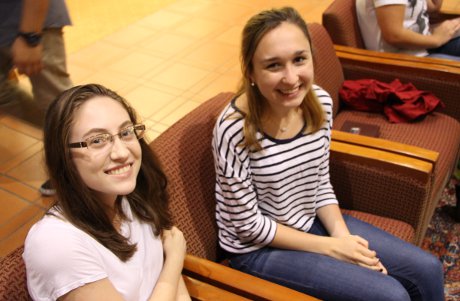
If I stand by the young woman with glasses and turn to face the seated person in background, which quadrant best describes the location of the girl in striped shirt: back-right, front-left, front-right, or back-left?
front-right

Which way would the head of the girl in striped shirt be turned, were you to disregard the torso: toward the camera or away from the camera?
toward the camera

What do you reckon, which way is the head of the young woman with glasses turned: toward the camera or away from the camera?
toward the camera

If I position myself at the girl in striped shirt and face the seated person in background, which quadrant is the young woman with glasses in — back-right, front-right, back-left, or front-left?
back-left

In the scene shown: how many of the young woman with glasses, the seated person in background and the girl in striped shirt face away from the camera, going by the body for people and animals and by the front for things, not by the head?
0

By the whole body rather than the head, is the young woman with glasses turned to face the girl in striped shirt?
no

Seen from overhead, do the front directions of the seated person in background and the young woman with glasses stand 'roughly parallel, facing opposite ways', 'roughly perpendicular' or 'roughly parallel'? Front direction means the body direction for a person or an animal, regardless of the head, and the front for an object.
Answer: roughly parallel

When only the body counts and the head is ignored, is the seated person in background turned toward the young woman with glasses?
no

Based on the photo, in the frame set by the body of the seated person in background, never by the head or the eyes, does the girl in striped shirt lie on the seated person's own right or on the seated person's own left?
on the seated person's own right

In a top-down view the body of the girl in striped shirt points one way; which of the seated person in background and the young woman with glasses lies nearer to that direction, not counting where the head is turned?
the young woman with glasses

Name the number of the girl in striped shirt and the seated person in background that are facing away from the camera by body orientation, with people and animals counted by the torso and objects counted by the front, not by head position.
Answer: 0

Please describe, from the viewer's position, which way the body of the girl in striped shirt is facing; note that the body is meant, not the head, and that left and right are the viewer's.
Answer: facing the viewer and to the right of the viewer

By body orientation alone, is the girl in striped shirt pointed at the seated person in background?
no

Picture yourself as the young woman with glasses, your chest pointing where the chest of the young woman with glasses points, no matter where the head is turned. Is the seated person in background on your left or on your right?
on your left

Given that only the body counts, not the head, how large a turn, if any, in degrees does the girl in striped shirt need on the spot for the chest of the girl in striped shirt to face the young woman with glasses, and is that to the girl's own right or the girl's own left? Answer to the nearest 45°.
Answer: approximately 90° to the girl's own right

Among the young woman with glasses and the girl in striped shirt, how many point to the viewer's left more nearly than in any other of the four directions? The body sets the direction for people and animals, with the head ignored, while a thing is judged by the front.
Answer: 0
